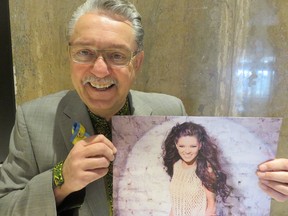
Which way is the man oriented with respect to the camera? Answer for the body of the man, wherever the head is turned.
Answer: toward the camera

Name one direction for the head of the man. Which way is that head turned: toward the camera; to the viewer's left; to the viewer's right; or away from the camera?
toward the camera
